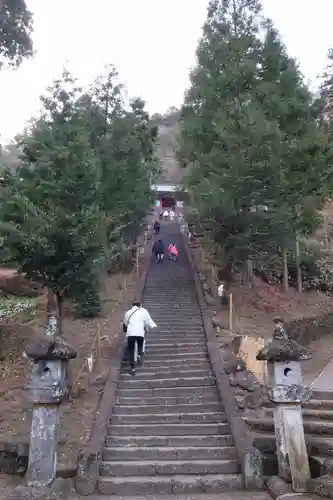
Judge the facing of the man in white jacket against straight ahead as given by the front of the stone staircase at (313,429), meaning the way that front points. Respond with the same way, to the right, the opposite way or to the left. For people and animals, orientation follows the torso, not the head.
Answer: the opposite way

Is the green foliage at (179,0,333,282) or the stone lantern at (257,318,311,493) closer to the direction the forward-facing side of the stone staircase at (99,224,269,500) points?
the stone lantern

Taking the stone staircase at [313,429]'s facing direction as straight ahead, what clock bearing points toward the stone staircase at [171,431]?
the stone staircase at [171,431] is roughly at 3 o'clock from the stone staircase at [313,429].

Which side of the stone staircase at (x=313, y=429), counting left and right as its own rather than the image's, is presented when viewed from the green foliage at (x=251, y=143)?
back

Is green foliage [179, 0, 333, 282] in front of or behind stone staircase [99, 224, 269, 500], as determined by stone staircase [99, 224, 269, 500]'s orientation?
behind

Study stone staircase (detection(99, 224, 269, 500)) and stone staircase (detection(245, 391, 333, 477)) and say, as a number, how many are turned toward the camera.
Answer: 2

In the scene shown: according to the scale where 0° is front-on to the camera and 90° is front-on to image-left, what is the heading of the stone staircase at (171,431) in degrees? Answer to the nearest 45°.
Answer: approximately 0°

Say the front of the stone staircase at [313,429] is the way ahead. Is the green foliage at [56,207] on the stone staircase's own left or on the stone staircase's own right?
on the stone staircase's own right

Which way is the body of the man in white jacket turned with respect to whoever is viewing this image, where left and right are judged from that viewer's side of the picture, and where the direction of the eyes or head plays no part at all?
facing away from the viewer

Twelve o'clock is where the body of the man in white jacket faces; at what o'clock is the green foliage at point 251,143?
The green foliage is roughly at 1 o'clock from the man in white jacket.
